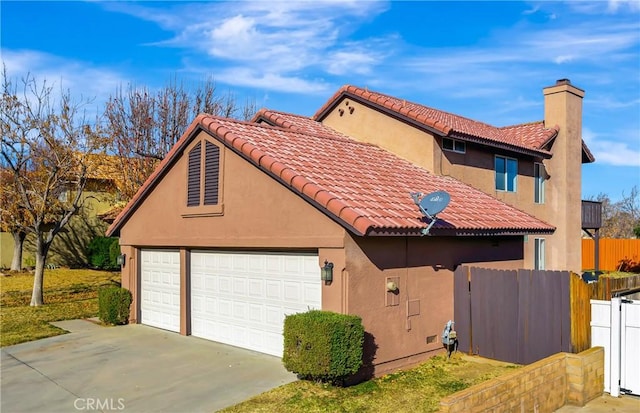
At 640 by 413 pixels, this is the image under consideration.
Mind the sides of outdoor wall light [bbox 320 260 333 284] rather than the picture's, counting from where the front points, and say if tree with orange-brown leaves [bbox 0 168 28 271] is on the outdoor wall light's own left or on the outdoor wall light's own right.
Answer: on the outdoor wall light's own right

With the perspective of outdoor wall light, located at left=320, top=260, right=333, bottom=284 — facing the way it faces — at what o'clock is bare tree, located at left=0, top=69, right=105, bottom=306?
The bare tree is roughly at 3 o'clock from the outdoor wall light.

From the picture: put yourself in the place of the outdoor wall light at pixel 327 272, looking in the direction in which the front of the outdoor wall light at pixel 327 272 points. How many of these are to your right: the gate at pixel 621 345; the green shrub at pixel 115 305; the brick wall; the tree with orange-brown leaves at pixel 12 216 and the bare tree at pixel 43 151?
3

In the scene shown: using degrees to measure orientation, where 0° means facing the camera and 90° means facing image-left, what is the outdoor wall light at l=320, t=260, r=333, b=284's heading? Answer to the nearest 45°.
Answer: approximately 45°

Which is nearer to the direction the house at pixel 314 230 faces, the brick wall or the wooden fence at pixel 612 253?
the brick wall

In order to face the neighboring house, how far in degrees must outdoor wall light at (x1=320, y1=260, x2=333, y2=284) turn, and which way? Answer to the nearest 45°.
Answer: approximately 90° to its right
